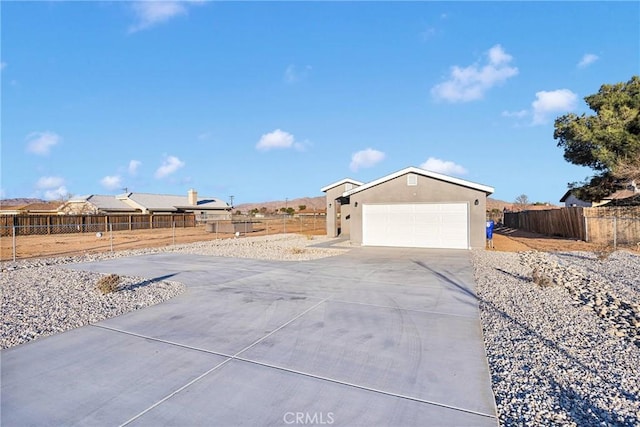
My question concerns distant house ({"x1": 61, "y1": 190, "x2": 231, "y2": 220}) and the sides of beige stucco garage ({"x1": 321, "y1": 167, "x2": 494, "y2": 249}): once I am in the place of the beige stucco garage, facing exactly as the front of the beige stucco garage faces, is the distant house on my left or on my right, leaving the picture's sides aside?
on my right

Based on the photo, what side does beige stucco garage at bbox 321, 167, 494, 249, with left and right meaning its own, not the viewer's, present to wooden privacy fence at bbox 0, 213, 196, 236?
right

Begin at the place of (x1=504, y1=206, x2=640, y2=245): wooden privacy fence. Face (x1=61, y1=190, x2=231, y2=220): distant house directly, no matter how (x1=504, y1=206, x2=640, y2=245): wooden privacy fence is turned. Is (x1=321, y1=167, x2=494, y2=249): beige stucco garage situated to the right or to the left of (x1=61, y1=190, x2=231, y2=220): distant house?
left

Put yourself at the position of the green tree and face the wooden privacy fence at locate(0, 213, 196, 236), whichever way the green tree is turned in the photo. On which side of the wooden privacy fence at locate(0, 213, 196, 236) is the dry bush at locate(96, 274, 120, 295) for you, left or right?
left

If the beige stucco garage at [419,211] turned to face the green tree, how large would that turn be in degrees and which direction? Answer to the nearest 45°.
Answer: approximately 135° to its left

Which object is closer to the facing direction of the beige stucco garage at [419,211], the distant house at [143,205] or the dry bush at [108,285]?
the dry bush

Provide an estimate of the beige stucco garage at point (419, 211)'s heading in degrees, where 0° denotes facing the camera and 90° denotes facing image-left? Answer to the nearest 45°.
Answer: approximately 0°

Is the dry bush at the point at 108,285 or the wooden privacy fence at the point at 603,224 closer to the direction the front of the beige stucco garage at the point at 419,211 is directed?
the dry bush

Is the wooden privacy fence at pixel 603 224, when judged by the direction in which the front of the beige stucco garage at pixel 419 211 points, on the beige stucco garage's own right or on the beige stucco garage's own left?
on the beige stucco garage's own left
